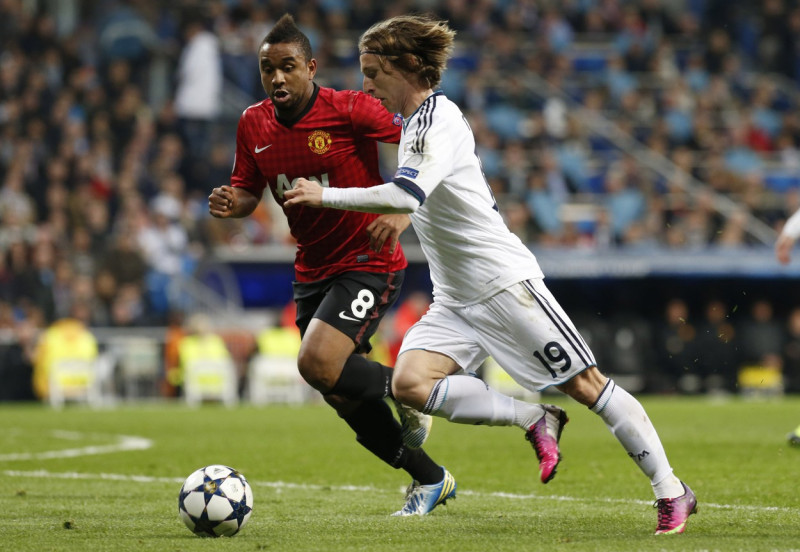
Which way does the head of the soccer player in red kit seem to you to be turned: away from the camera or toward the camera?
toward the camera

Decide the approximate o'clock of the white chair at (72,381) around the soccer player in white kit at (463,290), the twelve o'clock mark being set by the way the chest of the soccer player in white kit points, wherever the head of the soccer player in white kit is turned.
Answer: The white chair is roughly at 2 o'clock from the soccer player in white kit.

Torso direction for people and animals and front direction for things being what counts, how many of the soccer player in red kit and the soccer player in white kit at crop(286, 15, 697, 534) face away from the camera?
0

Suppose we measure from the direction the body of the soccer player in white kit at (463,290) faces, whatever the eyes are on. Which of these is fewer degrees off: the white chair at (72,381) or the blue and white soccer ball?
the blue and white soccer ball

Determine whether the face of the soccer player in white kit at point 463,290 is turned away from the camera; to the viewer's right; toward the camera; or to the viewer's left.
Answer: to the viewer's left

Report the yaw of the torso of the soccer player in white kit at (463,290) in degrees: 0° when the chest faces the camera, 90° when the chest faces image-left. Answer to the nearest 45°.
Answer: approximately 90°

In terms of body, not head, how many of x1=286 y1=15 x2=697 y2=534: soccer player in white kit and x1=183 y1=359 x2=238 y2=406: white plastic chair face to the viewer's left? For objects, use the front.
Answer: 1

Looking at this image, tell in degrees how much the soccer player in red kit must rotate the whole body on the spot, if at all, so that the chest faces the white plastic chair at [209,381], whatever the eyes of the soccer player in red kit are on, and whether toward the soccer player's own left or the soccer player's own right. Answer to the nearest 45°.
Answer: approximately 135° to the soccer player's own right

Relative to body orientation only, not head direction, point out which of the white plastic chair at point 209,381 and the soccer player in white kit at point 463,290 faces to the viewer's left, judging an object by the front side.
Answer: the soccer player in white kit

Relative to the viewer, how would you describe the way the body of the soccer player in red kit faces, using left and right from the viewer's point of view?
facing the viewer and to the left of the viewer
